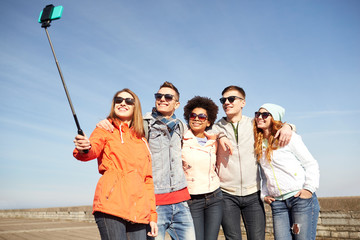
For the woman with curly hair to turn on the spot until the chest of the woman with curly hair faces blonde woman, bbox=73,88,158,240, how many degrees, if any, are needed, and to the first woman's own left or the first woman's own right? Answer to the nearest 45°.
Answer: approximately 45° to the first woman's own right

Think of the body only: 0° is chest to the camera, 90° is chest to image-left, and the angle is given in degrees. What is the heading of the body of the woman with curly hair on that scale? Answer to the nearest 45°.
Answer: approximately 0°
